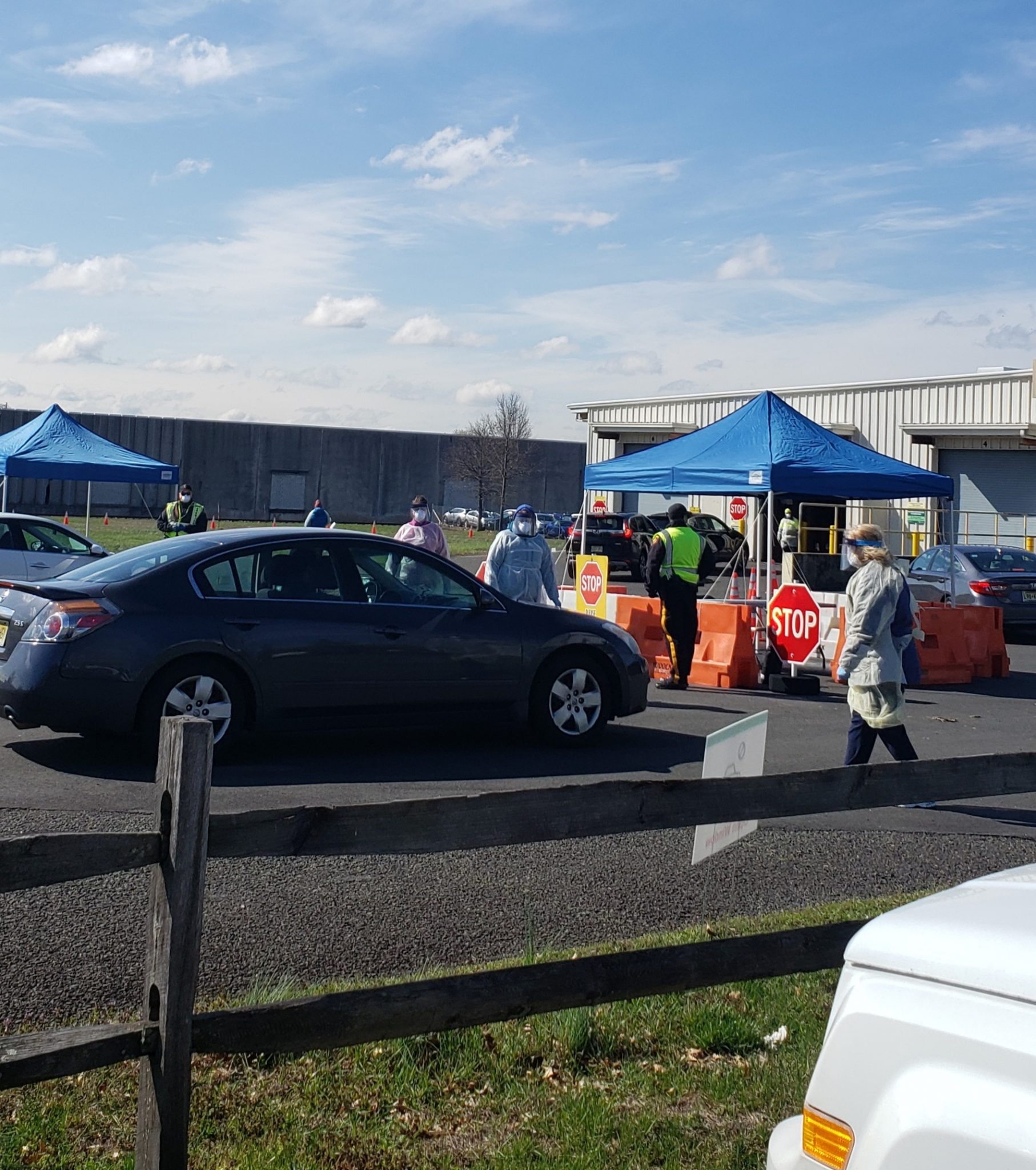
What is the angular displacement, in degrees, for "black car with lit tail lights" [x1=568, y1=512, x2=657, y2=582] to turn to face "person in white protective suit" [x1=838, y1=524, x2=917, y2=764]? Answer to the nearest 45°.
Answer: approximately 135° to its right

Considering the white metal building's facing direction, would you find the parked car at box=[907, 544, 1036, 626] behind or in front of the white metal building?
in front

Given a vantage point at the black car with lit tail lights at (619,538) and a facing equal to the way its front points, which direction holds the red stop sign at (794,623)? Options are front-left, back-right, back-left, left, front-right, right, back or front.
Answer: back-right

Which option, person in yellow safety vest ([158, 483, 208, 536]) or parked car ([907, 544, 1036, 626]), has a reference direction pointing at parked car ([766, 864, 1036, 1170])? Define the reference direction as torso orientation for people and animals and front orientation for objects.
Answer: the person in yellow safety vest

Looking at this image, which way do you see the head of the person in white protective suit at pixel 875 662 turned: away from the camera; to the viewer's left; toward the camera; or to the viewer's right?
to the viewer's left

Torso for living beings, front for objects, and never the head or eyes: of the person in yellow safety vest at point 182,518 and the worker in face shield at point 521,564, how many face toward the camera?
2

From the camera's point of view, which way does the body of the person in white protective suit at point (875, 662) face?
to the viewer's left

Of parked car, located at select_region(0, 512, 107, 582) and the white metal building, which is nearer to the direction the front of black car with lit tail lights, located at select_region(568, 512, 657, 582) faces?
the white metal building

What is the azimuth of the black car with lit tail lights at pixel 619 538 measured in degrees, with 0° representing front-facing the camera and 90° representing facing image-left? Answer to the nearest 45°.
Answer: approximately 225°

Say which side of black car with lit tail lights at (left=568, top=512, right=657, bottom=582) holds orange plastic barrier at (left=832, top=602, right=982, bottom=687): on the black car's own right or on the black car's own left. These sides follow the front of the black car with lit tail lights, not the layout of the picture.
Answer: on the black car's own right

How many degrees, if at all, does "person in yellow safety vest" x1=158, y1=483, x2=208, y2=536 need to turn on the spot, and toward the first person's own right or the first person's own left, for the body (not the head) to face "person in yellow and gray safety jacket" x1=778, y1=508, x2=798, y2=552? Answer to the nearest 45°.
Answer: approximately 90° to the first person's own left
